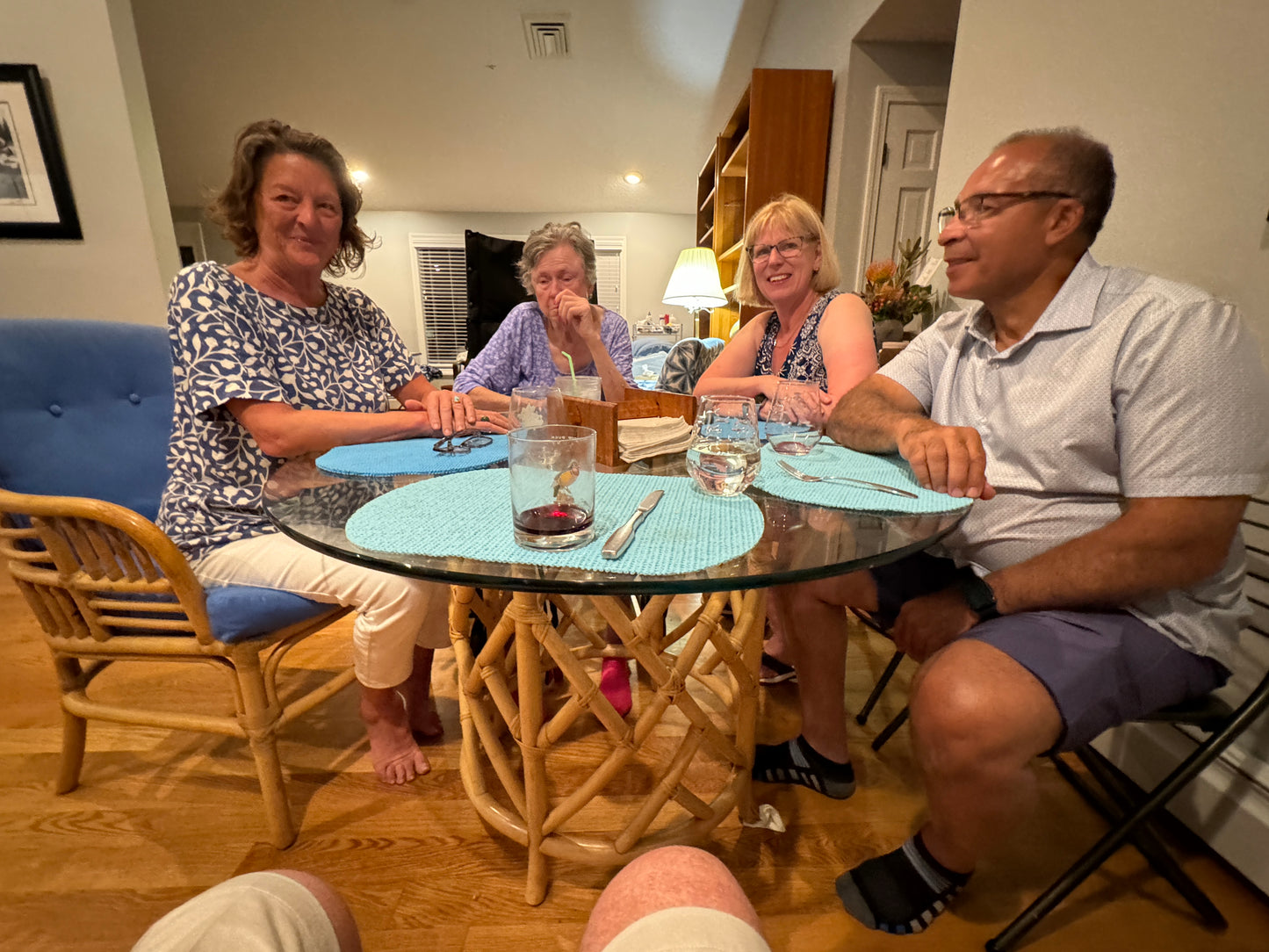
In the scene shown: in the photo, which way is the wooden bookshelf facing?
to the viewer's left

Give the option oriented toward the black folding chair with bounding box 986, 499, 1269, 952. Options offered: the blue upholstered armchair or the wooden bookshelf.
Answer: the blue upholstered armchair

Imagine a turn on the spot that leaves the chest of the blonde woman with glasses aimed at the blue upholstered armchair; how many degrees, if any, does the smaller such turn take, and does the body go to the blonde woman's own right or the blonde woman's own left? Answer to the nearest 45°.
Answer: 0° — they already face it

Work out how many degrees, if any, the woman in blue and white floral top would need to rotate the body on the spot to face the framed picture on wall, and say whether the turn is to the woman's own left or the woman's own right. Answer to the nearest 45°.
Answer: approximately 135° to the woman's own left

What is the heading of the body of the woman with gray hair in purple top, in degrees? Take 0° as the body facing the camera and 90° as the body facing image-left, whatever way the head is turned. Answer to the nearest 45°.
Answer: approximately 0°

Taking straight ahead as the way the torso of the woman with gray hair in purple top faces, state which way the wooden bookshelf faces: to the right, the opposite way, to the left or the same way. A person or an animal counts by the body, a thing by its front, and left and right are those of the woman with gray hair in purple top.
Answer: to the right

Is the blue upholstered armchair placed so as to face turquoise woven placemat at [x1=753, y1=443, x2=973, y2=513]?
yes

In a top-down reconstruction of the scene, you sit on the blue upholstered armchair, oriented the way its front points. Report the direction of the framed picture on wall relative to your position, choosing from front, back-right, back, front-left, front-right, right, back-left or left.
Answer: back-left
